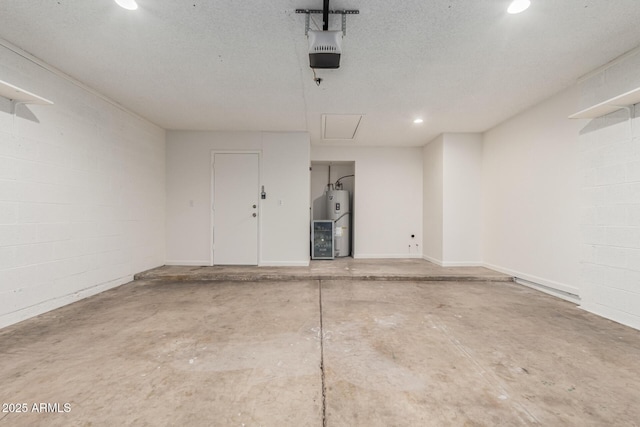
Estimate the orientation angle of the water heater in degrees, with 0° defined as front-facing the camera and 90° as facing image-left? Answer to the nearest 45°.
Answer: approximately 0°

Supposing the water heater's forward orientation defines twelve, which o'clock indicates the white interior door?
The white interior door is roughly at 2 o'clock from the water heater.
